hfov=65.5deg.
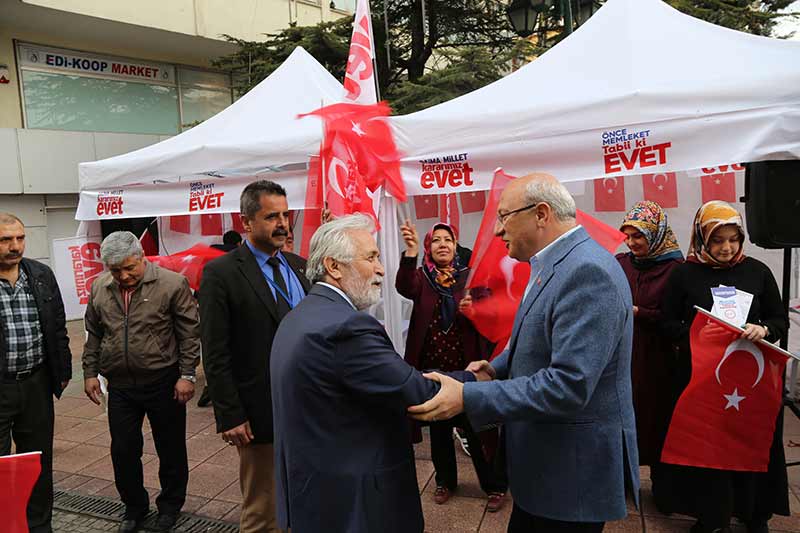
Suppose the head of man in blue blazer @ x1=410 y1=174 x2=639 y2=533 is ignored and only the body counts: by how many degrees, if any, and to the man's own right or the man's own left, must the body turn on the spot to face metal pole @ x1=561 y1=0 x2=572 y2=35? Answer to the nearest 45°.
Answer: approximately 90° to the man's own right

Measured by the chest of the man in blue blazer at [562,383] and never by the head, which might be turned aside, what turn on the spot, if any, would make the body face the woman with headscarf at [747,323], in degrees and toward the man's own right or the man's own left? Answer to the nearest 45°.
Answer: approximately 135° to the man's own right

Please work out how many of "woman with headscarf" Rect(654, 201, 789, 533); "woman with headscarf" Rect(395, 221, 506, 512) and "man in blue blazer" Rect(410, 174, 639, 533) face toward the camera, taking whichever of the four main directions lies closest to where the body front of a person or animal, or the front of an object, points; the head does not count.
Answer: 2

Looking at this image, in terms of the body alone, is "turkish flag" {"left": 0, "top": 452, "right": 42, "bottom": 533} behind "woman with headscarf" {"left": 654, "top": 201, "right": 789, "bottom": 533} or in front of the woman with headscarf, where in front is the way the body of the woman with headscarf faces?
in front

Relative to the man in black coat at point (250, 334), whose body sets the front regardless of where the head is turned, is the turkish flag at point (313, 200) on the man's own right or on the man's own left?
on the man's own left

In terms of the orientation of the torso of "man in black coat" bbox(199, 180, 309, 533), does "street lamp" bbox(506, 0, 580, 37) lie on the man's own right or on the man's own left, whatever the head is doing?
on the man's own left

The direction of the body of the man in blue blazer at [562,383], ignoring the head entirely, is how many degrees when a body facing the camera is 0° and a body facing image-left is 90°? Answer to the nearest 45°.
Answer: approximately 90°

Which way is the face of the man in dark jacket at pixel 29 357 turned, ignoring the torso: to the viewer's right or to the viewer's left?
to the viewer's right
